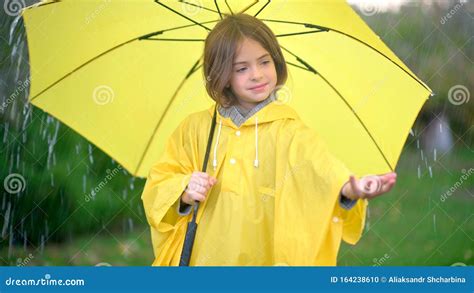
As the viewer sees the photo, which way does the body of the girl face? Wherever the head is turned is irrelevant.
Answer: toward the camera

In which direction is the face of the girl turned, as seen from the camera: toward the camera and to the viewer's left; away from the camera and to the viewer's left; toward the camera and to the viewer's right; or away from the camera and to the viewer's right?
toward the camera and to the viewer's right

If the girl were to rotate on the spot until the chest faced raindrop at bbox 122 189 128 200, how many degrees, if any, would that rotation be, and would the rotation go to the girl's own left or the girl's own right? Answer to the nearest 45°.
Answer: approximately 135° to the girl's own right
